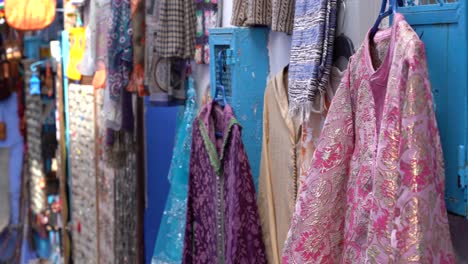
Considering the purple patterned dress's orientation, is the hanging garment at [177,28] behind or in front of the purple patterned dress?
behind

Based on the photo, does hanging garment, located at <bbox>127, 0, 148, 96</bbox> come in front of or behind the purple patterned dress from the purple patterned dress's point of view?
behind

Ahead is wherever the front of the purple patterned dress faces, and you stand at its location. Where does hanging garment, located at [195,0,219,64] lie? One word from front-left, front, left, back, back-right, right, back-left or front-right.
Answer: back

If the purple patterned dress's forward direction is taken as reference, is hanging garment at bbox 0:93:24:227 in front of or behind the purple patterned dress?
behind

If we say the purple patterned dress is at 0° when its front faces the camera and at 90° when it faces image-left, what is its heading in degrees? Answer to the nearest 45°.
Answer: approximately 0°
